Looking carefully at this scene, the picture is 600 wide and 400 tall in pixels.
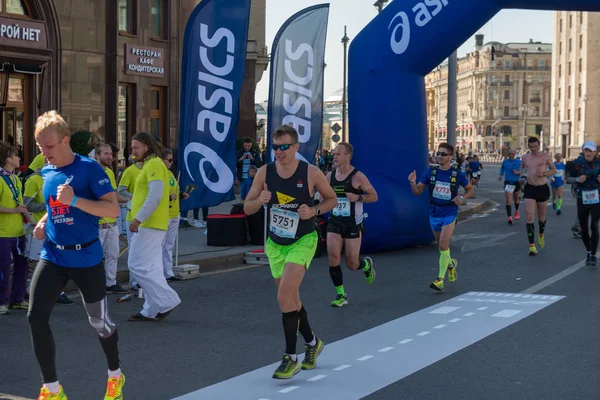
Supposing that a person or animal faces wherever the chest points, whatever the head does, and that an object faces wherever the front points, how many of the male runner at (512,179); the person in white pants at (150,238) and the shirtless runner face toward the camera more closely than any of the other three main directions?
2

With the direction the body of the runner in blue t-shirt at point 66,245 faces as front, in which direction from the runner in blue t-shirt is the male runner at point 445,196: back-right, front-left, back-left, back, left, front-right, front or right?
back

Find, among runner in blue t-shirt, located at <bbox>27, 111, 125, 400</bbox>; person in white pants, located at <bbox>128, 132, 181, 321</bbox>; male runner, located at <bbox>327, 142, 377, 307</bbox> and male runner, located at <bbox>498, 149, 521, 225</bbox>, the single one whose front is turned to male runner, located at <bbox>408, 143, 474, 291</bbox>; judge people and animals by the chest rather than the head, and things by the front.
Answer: male runner, located at <bbox>498, 149, 521, 225</bbox>

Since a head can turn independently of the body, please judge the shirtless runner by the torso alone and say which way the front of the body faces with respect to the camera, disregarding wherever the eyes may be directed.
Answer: toward the camera

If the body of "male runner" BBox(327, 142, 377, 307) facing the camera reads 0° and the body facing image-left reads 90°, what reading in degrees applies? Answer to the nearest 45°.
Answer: approximately 45°

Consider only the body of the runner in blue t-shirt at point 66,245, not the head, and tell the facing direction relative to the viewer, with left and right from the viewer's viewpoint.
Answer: facing the viewer and to the left of the viewer

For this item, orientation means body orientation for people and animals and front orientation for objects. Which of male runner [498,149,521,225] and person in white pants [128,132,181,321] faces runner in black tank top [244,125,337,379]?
the male runner

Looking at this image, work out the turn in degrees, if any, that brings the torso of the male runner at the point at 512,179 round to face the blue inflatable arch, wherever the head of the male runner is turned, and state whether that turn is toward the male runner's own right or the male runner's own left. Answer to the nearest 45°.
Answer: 0° — they already face it

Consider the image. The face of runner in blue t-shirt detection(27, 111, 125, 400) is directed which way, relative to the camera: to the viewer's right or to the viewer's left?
to the viewer's left

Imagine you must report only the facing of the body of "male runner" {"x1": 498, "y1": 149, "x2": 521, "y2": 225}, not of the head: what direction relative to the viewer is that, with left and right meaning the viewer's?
facing the viewer

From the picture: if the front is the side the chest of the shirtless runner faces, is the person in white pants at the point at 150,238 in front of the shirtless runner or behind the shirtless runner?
in front
